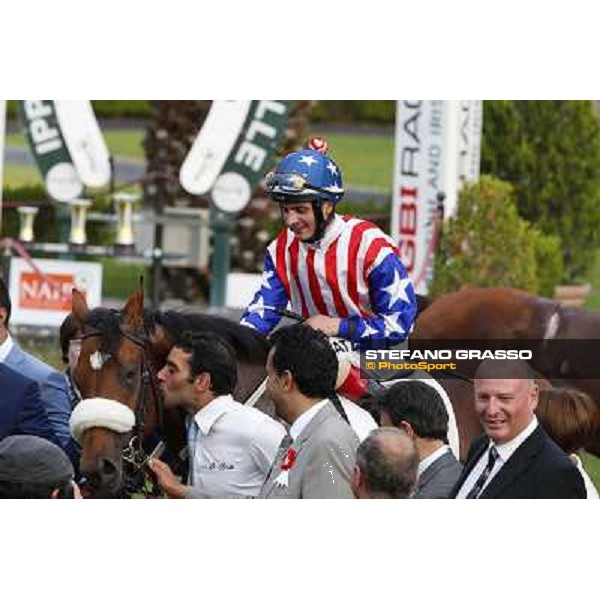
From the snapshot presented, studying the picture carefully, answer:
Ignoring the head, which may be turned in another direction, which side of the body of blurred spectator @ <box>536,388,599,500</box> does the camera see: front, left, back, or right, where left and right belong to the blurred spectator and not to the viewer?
back

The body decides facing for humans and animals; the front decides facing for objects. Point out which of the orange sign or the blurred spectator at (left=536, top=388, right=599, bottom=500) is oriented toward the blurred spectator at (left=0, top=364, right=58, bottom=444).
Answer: the orange sign

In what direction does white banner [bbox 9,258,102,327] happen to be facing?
toward the camera

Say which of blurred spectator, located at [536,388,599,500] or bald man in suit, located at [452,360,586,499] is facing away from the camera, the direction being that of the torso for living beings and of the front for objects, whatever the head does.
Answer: the blurred spectator

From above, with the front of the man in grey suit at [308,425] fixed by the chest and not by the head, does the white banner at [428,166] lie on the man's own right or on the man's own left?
on the man's own right

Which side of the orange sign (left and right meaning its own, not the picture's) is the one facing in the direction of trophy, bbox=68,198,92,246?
back

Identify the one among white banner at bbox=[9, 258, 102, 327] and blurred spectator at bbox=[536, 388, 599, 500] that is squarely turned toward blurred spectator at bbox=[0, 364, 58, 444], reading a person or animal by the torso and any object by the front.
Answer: the white banner

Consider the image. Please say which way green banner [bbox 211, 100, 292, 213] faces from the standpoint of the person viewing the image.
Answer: facing the viewer

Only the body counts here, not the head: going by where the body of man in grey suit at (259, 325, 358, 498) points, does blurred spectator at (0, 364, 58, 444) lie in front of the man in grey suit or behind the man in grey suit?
in front

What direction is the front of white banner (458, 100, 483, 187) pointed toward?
toward the camera

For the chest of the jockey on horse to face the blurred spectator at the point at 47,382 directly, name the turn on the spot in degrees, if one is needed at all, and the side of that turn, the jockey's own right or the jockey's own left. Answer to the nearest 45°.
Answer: approximately 45° to the jockey's own right

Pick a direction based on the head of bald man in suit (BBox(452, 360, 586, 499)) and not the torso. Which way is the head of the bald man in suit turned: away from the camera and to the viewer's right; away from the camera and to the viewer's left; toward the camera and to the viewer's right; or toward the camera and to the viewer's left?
toward the camera and to the viewer's left
